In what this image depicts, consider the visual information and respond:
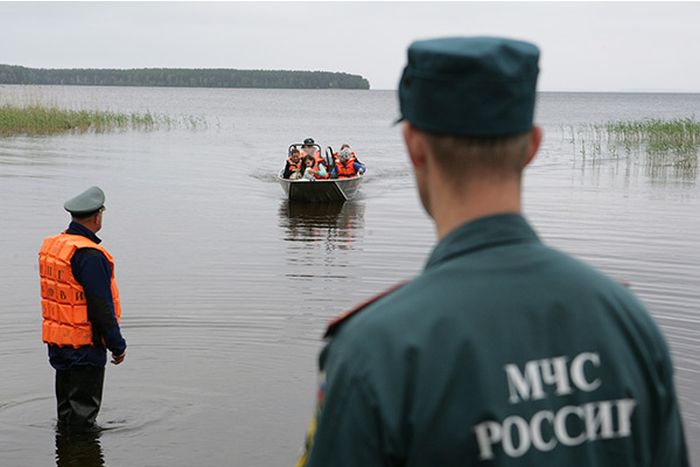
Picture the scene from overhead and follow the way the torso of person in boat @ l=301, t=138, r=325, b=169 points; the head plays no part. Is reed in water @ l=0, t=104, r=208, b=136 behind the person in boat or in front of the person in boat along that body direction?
behind

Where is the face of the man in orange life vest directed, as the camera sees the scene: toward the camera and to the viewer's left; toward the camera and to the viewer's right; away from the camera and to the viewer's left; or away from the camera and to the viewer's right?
away from the camera and to the viewer's right

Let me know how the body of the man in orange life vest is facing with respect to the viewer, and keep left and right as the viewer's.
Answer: facing away from the viewer and to the right of the viewer

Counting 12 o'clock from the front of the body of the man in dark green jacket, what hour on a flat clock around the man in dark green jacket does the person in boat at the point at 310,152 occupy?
The person in boat is roughly at 1 o'clock from the man in dark green jacket.

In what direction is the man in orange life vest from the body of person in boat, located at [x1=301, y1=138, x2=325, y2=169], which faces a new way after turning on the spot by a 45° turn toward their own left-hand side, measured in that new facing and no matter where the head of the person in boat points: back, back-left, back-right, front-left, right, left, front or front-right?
front-right

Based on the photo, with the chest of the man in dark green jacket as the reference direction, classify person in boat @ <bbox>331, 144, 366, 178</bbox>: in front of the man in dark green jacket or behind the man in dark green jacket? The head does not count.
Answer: in front

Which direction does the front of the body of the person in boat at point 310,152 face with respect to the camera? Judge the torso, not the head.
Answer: toward the camera

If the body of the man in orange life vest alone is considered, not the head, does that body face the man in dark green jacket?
no

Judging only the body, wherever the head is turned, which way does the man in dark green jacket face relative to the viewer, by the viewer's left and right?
facing away from the viewer and to the left of the viewer

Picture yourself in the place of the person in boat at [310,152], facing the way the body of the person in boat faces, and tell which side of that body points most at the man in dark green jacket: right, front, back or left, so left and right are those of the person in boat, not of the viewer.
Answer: front

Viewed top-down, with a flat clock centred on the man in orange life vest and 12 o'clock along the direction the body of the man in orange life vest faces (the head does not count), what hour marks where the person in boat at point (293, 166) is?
The person in boat is roughly at 11 o'clock from the man in orange life vest.

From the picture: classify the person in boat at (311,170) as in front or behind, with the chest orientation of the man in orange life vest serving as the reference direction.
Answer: in front

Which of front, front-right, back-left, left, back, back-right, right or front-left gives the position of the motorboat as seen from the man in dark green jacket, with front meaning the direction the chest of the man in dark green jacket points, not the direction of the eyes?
front-right

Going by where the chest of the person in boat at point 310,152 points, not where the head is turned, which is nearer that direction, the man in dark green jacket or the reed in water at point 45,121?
the man in dark green jacket

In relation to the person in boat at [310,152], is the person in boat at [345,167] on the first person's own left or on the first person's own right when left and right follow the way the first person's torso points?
on the first person's own left

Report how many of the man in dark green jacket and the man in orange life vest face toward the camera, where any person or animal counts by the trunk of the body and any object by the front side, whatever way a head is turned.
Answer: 0

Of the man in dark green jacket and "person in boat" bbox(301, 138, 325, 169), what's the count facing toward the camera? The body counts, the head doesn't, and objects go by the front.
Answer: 1
